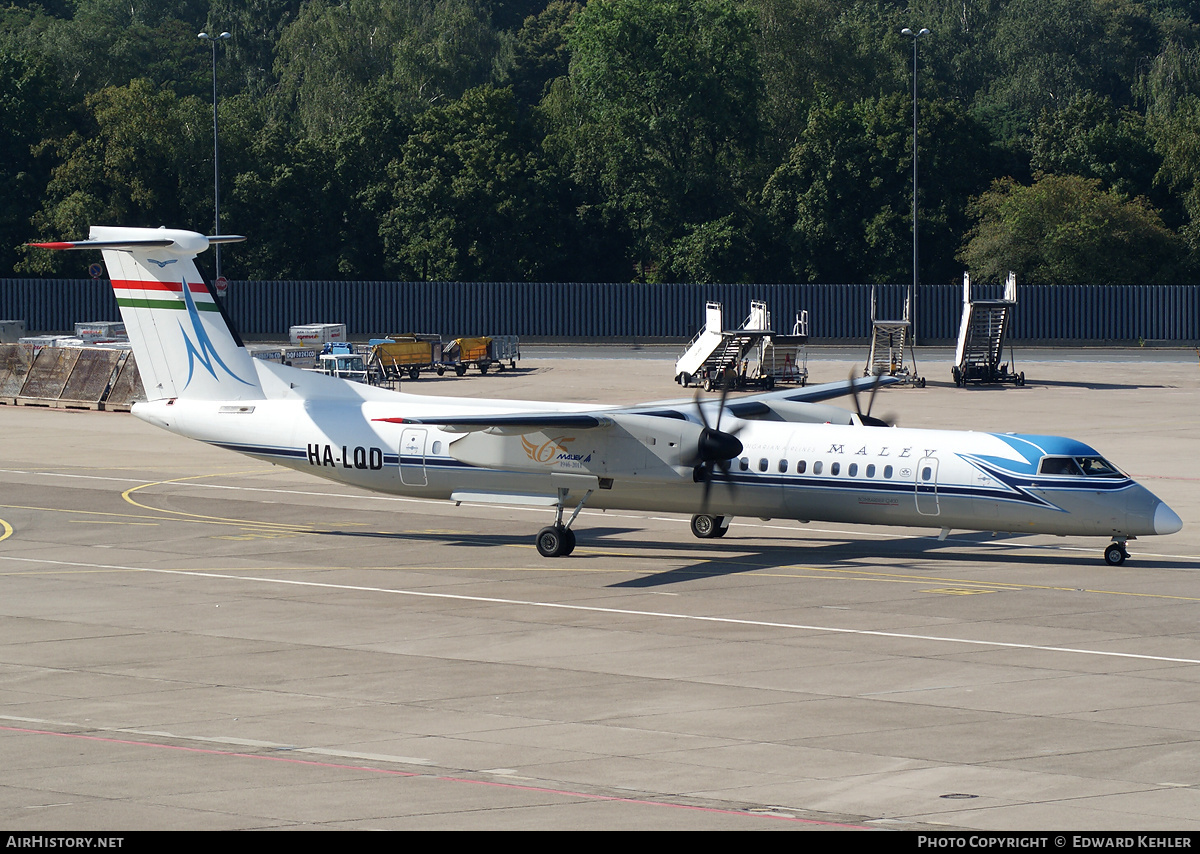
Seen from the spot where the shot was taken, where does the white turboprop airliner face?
facing the viewer and to the right of the viewer
